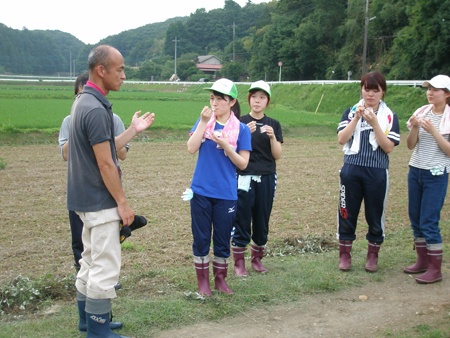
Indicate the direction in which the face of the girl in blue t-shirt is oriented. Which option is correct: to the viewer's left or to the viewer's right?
to the viewer's left

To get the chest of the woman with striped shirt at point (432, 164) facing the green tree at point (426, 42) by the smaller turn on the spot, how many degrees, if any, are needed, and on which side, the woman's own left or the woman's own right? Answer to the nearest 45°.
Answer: approximately 135° to the woman's own right

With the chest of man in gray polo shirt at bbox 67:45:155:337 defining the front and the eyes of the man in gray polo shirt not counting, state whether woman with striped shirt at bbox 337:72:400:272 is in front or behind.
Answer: in front

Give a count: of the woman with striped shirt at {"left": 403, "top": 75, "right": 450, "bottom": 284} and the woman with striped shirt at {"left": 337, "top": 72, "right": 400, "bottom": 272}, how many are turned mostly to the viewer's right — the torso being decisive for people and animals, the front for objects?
0

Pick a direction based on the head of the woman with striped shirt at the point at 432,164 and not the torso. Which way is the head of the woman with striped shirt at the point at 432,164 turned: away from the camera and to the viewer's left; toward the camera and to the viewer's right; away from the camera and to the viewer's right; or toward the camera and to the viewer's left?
toward the camera and to the viewer's left

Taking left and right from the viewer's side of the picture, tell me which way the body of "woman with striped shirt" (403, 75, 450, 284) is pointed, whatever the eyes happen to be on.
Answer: facing the viewer and to the left of the viewer

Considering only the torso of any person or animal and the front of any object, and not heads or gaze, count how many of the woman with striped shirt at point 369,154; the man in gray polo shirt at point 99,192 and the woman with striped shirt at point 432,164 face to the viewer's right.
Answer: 1

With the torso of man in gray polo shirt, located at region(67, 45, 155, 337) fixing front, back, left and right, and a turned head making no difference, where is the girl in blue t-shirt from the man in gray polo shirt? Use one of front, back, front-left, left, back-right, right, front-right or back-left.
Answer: front-left

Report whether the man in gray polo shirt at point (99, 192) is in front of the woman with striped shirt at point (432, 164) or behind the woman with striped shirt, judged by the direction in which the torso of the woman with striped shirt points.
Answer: in front

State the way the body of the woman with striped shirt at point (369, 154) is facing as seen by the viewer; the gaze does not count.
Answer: toward the camera

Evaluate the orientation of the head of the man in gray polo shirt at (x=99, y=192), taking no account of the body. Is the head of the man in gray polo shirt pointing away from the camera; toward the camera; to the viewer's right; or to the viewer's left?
to the viewer's right

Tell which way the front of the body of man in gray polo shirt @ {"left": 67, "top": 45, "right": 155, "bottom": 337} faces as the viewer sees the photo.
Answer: to the viewer's right

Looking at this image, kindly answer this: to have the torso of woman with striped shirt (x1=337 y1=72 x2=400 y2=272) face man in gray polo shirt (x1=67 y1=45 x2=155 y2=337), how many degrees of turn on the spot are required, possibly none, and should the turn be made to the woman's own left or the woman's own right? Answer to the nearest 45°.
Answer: approximately 45° to the woman's own right

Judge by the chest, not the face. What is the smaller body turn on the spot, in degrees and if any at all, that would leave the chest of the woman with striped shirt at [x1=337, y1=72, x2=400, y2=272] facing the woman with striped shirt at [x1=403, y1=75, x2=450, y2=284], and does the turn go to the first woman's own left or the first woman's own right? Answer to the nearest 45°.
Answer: approximately 90° to the first woman's own left

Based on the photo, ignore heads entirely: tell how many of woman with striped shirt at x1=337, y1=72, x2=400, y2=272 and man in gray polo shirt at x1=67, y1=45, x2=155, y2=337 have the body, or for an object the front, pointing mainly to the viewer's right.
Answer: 1

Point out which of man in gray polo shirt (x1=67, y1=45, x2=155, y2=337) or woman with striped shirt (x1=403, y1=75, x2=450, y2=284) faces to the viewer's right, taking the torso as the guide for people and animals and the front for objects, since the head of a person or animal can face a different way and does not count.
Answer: the man in gray polo shirt
